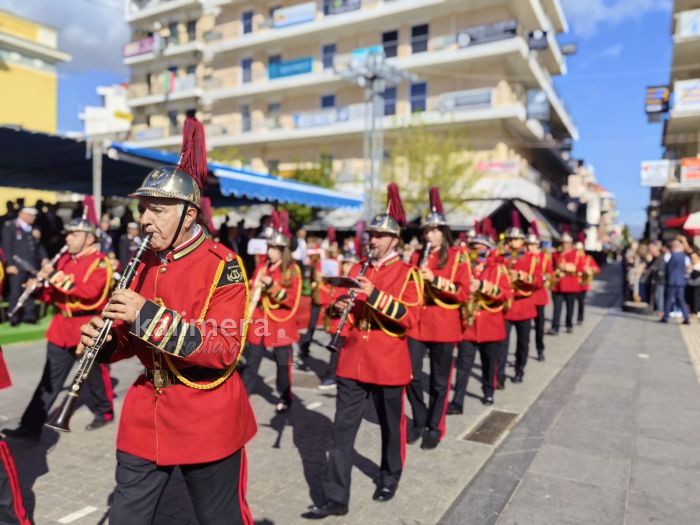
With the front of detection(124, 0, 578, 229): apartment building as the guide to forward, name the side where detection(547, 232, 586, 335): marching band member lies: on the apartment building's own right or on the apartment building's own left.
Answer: on the apartment building's own left

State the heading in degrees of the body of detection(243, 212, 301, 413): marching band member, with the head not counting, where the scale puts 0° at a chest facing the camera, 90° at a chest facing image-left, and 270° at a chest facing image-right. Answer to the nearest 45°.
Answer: approximately 45°

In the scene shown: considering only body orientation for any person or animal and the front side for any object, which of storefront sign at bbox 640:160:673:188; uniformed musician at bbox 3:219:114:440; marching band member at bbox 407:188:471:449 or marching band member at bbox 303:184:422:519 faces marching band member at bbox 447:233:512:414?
the storefront sign

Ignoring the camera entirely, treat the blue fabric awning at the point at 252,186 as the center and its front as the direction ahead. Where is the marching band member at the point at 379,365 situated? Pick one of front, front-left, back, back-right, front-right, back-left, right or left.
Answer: front-right

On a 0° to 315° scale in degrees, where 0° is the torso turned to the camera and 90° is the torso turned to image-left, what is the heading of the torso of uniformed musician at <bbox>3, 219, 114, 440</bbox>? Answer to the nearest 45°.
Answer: approximately 45°

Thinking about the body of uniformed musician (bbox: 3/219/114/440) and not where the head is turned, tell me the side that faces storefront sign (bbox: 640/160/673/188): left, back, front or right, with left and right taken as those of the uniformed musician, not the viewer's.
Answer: back
